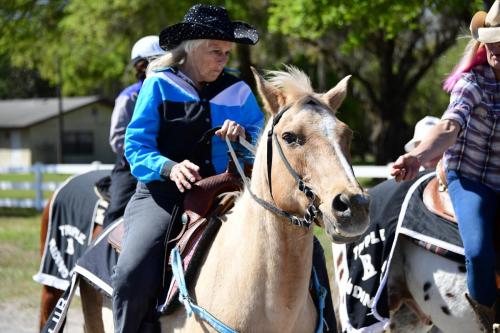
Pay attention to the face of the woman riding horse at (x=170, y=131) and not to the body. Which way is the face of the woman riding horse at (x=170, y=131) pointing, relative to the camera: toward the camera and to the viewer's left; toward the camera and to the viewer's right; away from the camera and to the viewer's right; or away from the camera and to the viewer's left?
toward the camera and to the viewer's right

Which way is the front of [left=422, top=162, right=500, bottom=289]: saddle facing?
to the viewer's right

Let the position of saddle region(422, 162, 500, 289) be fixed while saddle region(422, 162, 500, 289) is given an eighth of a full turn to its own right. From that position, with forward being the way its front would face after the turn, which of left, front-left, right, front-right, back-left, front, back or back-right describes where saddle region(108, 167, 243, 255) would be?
right

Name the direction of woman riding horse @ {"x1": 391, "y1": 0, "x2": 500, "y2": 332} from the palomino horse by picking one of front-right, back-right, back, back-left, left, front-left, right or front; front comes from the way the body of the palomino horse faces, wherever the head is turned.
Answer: left

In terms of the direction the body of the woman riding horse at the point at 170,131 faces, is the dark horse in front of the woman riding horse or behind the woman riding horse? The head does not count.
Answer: behind

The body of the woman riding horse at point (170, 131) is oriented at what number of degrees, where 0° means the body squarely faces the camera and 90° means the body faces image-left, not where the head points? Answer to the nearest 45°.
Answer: approximately 315°

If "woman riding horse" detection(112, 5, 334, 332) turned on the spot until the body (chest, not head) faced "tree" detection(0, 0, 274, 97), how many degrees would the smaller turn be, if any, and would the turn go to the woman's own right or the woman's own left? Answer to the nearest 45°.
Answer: approximately 135° to the woman's own left

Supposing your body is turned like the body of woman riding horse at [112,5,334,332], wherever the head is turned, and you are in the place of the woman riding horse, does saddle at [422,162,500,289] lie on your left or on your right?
on your left

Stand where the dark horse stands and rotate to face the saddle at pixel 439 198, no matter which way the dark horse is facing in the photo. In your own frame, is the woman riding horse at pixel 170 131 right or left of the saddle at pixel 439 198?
right
